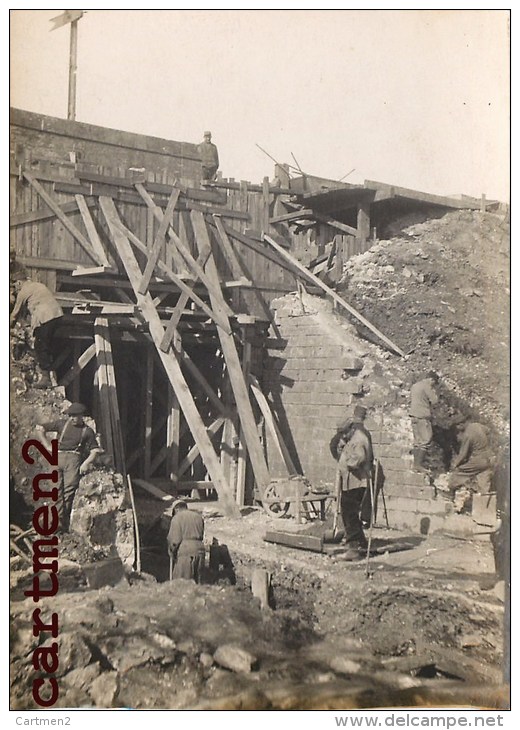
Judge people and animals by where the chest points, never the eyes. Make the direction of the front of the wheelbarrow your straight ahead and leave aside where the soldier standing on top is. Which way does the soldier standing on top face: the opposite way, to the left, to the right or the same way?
to the left

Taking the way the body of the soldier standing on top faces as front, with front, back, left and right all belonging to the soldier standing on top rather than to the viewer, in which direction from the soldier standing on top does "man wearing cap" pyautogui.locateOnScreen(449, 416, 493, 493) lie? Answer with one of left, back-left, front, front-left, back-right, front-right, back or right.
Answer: front-left

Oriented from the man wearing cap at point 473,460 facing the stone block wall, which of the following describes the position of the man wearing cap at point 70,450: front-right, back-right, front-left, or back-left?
front-left

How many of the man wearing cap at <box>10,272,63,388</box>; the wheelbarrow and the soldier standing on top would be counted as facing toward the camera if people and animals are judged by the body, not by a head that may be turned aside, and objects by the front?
1

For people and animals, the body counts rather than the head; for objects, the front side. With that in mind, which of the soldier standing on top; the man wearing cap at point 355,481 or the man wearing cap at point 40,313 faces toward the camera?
the soldier standing on top

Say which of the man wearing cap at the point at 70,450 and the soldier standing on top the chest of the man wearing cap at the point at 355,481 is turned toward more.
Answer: the man wearing cap

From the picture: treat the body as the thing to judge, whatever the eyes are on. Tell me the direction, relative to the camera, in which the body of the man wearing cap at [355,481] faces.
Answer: to the viewer's left

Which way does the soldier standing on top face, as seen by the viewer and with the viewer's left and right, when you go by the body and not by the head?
facing the viewer

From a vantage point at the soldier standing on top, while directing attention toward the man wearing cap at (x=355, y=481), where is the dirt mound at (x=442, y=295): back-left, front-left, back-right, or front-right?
front-left

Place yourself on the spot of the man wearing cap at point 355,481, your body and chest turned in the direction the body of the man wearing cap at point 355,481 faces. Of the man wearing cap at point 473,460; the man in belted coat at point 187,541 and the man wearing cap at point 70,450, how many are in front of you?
2

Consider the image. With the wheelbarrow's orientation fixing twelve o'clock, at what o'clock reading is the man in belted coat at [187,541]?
The man in belted coat is roughly at 10 o'clock from the wheelbarrow.

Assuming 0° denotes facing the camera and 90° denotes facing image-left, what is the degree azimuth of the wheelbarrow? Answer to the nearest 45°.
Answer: approximately 90°

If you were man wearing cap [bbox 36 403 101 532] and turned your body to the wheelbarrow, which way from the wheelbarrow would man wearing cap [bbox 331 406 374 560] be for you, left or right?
right
